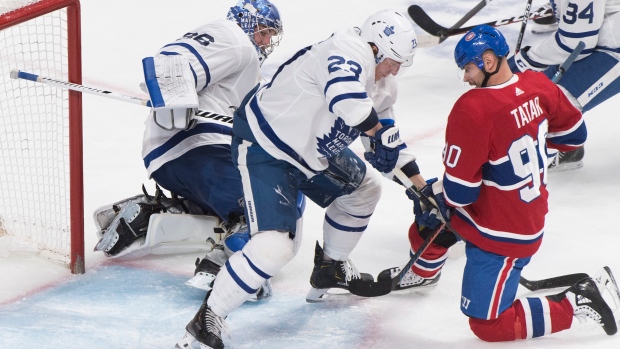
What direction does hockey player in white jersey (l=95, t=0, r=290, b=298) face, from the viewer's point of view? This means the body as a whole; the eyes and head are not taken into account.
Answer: to the viewer's right

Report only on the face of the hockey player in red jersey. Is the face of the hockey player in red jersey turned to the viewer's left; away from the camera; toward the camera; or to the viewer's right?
to the viewer's left

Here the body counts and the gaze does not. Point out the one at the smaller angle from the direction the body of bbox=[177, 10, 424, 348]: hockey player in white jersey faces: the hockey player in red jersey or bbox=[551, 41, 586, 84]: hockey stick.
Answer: the hockey player in red jersey

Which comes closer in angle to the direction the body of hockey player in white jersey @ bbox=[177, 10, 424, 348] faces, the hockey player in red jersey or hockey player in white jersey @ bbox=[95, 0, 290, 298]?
the hockey player in red jersey

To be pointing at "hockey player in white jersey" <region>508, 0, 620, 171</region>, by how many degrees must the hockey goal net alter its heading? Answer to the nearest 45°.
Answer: approximately 45° to its left

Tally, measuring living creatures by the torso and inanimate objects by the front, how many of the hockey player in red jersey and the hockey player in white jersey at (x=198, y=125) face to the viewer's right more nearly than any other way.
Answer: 1

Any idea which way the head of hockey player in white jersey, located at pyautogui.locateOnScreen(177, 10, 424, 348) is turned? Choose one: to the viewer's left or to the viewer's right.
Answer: to the viewer's right
